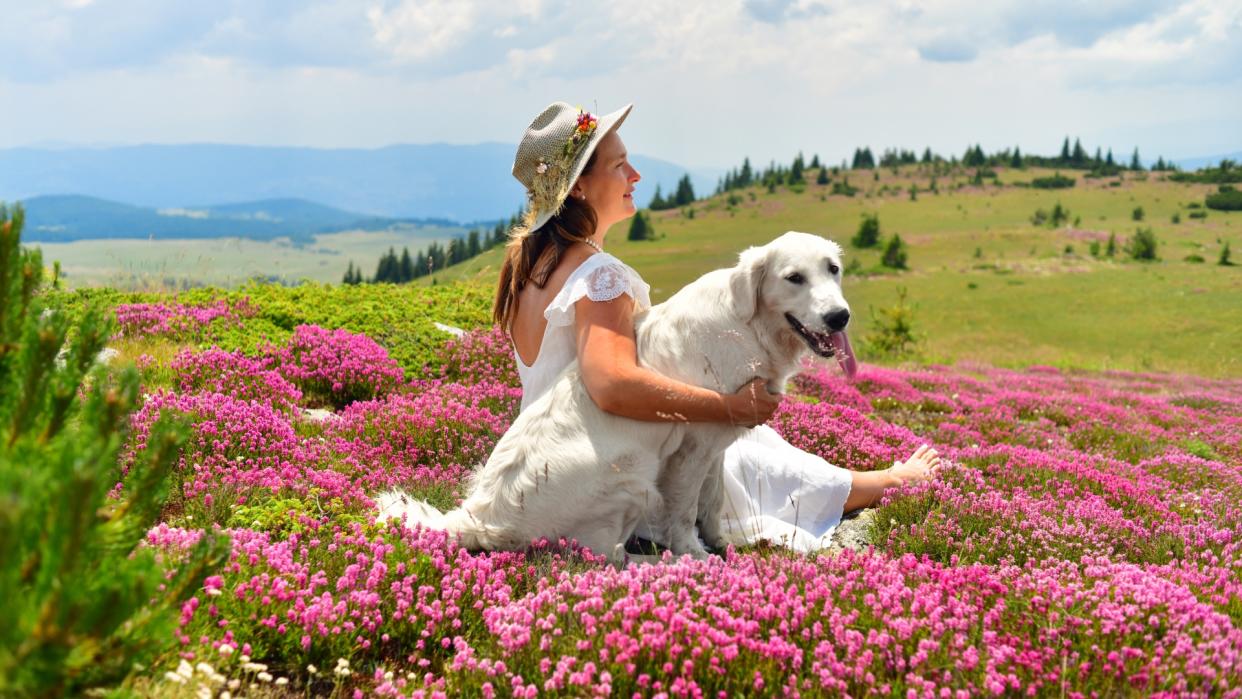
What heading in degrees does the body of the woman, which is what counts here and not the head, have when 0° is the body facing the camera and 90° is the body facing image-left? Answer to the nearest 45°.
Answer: approximately 270°

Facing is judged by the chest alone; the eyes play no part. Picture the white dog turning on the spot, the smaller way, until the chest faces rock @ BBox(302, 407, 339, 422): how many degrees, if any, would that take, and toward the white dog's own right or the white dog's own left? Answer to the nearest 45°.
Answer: approximately 135° to the white dog's own left

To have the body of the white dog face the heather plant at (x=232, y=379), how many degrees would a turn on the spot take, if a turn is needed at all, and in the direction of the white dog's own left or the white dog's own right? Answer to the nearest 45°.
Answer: approximately 135° to the white dog's own left

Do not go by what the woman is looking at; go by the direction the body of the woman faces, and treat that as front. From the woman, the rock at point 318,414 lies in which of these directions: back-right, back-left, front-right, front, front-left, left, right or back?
back-left

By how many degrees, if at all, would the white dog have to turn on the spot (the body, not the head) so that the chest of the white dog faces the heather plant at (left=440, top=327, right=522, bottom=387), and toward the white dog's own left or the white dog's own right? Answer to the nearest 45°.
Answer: approximately 90° to the white dog's own left

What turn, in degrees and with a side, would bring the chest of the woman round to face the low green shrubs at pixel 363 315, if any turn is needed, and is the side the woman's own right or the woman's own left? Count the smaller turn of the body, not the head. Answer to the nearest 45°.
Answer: approximately 135° to the woman's own left

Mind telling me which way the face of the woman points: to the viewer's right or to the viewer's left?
to the viewer's right

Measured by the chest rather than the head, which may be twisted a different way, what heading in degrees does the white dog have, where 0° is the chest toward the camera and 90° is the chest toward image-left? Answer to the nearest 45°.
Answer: approximately 270°

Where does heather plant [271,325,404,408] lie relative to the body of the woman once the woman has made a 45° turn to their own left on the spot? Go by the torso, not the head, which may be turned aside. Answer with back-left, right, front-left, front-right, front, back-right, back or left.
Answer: left

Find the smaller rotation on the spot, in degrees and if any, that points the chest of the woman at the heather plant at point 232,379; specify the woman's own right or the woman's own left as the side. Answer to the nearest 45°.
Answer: approximately 135° to the woman's own left
